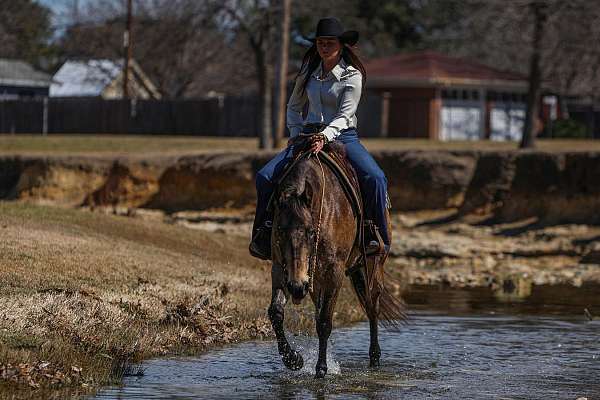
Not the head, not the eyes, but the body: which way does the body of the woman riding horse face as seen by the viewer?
toward the camera

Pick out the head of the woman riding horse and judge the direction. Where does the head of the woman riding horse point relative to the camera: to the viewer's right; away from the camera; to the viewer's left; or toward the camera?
toward the camera
